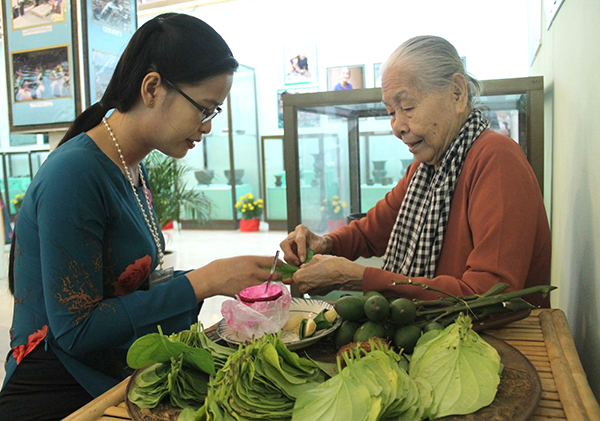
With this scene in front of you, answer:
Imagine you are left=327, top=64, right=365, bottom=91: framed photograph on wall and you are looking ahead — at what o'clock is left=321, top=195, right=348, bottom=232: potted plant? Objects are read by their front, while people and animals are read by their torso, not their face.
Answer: The potted plant is roughly at 12 o'clock from the framed photograph on wall.

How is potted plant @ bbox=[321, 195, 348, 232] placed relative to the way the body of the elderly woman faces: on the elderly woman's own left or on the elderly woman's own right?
on the elderly woman's own right

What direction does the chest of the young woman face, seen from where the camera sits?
to the viewer's right

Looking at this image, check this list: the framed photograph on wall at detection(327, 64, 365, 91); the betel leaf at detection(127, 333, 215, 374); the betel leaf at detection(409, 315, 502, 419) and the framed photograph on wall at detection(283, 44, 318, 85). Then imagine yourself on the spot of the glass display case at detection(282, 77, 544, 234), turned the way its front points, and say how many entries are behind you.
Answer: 2

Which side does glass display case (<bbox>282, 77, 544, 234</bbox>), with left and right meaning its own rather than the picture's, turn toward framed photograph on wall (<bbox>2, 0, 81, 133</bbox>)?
right

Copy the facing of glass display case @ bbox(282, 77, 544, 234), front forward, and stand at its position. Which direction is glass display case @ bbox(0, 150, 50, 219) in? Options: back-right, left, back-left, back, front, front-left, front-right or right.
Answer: back-right

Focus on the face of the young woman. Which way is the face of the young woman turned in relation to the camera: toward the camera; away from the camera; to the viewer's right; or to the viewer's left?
to the viewer's right
